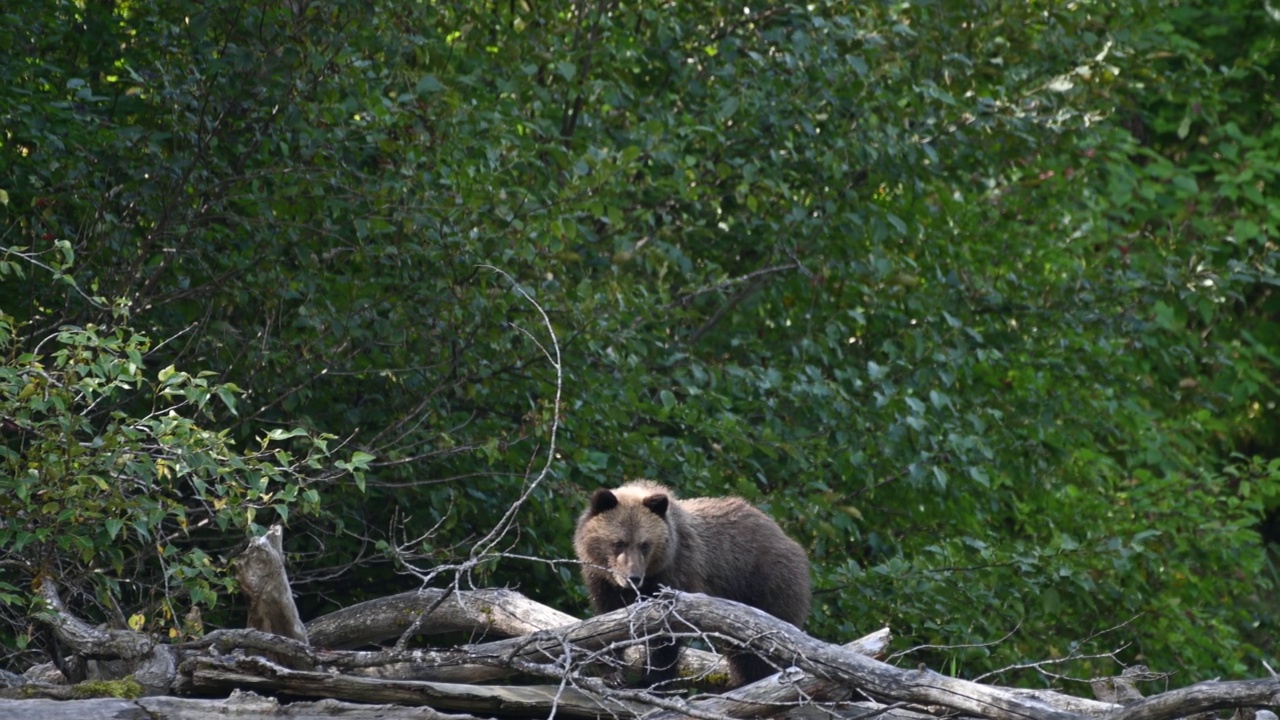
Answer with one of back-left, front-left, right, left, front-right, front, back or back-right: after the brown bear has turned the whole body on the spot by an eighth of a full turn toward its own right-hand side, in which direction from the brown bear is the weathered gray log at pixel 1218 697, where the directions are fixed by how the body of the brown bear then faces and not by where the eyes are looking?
back-left

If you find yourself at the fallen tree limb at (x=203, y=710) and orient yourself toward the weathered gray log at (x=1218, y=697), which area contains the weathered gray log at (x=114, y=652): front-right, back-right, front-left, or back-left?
back-left

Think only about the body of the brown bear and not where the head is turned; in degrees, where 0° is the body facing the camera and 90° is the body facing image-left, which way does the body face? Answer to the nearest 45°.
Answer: approximately 45°

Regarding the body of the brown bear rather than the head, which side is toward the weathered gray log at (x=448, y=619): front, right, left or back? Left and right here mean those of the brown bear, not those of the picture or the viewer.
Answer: front

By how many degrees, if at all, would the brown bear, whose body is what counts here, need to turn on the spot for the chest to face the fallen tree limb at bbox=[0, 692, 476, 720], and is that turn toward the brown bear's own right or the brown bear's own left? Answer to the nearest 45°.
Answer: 0° — it already faces it

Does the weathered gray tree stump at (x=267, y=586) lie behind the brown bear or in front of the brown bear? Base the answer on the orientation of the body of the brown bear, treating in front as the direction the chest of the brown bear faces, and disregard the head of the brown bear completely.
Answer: in front
